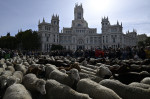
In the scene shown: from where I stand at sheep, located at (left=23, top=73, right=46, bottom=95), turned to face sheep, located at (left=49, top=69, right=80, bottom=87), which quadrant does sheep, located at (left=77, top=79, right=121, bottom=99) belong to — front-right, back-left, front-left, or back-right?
front-right

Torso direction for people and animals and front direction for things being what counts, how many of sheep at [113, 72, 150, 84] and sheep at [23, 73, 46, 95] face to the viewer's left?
0

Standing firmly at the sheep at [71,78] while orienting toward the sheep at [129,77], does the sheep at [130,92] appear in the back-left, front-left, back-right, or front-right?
front-right

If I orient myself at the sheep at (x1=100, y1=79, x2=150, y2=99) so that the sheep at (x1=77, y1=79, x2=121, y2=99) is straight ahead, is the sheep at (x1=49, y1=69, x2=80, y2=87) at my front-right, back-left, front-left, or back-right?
front-right
